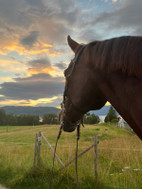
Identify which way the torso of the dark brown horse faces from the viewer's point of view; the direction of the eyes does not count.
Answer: to the viewer's left
